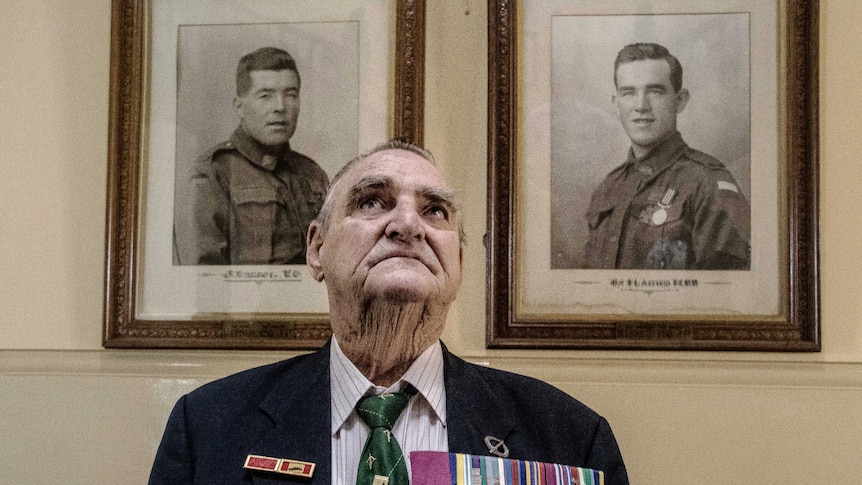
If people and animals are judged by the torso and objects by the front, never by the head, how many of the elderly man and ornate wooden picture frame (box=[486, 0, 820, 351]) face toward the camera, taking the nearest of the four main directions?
2

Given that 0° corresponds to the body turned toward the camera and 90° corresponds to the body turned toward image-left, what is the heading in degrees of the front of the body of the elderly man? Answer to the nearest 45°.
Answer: approximately 0°

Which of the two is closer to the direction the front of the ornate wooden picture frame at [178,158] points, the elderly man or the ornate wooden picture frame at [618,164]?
the elderly man

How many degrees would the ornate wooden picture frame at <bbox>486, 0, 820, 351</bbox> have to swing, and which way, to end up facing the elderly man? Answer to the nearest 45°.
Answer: approximately 45° to its right

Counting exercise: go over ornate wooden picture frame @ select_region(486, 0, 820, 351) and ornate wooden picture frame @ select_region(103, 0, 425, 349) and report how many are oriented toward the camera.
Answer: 2

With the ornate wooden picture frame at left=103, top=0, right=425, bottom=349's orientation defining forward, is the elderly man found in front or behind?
in front

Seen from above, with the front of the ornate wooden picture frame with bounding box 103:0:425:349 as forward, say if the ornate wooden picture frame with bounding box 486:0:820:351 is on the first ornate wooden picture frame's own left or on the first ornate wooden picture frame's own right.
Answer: on the first ornate wooden picture frame's own left

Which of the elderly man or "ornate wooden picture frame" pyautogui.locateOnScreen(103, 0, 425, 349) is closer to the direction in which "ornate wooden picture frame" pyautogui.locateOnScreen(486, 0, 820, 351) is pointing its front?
the elderly man

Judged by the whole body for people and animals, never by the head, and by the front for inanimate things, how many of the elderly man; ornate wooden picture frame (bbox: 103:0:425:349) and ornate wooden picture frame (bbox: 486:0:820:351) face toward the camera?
3

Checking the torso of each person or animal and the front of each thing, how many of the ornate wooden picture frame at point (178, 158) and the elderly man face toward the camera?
2
